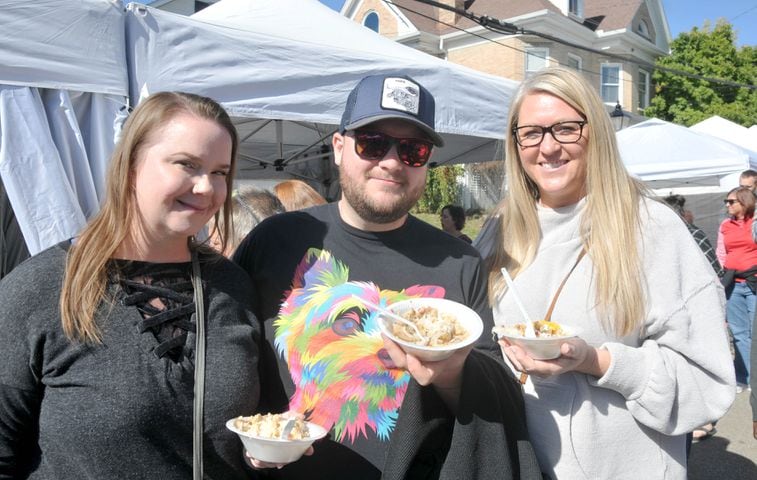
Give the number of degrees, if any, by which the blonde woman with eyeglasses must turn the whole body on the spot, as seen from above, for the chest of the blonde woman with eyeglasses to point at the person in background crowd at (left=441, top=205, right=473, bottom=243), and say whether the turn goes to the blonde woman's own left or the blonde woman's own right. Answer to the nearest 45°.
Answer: approximately 135° to the blonde woman's own right

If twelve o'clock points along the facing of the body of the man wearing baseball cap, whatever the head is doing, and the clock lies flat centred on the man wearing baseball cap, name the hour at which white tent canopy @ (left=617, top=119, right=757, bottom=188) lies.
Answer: The white tent canopy is roughly at 7 o'clock from the man wearing baseball cap.

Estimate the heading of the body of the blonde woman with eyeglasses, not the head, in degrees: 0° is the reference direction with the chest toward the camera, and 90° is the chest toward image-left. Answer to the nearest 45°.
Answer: approximately 45°

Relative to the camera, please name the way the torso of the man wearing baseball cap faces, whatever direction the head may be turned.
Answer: toward the camera

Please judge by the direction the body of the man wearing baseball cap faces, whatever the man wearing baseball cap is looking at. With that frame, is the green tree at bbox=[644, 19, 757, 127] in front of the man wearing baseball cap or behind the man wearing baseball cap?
behind

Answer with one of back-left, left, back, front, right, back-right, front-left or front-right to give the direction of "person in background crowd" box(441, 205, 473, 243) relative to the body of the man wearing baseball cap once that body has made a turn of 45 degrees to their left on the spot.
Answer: back-left

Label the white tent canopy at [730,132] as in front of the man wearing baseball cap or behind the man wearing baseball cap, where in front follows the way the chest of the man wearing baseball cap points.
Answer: behind

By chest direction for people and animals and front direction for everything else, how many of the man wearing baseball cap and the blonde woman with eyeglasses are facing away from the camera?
0

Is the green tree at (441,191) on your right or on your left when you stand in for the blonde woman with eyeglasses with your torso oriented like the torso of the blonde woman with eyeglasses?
on your right

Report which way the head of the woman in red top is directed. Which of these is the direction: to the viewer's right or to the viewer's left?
to the viewer's left
